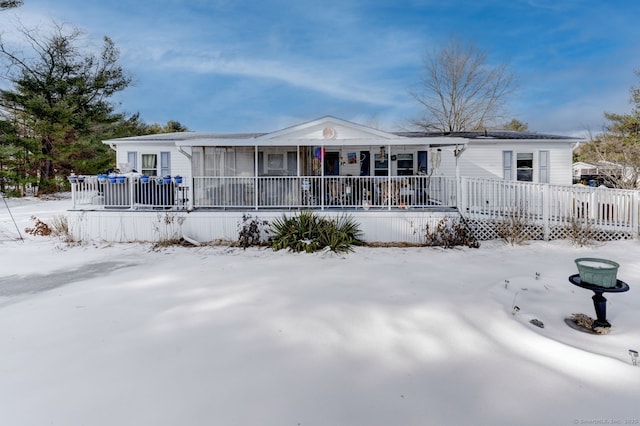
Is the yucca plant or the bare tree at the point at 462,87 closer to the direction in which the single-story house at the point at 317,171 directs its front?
the yucca plant

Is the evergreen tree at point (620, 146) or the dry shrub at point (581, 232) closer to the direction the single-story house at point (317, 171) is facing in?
the dry shrub

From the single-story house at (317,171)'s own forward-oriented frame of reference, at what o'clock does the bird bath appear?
The bird bath is roughly at 11 o'clock from the single-story house.

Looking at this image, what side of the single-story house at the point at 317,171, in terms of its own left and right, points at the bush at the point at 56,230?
right

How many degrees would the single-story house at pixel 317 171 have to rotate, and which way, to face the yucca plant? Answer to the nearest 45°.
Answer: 0° — it already faces it

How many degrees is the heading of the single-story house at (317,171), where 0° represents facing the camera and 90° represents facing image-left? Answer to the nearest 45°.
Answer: approximately 0°

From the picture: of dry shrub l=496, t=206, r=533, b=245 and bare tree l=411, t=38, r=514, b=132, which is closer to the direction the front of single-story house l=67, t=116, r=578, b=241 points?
the dry shrub

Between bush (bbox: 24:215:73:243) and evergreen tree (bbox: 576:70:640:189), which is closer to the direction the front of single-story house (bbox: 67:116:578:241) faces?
the bush

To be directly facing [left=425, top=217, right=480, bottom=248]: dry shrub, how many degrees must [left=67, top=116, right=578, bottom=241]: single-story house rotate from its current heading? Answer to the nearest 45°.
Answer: approximately 45° to its left

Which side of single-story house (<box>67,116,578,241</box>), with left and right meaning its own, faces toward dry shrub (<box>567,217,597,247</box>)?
left

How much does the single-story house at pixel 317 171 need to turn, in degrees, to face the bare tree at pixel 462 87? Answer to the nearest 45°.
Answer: approximately 135° to its left
